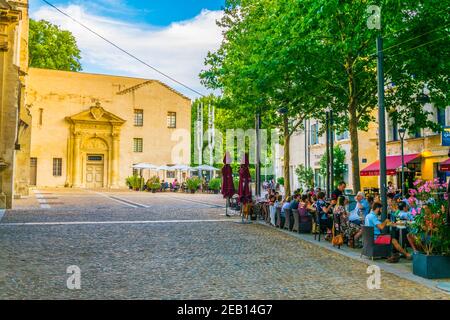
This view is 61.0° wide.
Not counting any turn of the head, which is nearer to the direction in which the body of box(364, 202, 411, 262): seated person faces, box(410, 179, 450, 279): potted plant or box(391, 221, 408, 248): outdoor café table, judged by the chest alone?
the outdoor café table

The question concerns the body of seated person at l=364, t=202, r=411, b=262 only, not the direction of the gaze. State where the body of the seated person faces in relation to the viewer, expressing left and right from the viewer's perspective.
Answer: facing to the right of the viewer

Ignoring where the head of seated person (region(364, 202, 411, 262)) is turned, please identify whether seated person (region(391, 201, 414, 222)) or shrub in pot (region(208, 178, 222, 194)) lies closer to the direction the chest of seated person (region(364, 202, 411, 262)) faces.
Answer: the seated person

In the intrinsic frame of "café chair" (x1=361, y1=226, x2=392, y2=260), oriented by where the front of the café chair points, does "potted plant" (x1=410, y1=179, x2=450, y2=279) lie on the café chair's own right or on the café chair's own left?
on the café chair's own right

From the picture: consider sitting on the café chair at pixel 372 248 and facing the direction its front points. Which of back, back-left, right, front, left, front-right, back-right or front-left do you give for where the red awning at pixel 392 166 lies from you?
left

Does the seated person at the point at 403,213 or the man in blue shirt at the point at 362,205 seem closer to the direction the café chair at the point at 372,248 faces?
the seated person

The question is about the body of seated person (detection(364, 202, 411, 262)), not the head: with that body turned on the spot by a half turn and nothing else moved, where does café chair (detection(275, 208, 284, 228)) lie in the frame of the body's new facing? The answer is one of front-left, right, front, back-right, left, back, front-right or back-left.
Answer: front-right

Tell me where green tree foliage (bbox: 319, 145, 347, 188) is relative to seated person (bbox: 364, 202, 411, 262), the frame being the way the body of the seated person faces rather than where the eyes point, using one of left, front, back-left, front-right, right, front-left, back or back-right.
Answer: left

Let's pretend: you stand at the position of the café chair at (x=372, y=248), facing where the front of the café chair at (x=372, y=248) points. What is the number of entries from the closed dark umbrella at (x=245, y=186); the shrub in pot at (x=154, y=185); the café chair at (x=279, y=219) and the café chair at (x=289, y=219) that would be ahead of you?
0

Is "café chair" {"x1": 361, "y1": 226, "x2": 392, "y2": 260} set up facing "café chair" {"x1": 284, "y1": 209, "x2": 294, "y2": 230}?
no

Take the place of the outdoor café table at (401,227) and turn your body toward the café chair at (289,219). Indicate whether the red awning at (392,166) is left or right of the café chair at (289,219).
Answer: right

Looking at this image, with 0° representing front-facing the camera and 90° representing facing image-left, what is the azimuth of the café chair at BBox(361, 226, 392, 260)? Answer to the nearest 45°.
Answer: approximately 270°

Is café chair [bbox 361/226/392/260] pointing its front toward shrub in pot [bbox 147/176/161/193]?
no

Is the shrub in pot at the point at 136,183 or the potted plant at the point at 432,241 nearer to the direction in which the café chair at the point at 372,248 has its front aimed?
the potted plant

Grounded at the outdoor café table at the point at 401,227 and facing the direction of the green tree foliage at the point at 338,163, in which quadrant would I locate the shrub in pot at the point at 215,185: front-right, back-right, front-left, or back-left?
front-left

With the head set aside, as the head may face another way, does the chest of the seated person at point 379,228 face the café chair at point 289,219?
no

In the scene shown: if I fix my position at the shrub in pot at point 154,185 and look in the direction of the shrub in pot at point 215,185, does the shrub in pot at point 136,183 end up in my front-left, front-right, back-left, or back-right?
back-left

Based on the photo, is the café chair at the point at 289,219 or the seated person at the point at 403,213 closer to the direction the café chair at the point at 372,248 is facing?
the seated person

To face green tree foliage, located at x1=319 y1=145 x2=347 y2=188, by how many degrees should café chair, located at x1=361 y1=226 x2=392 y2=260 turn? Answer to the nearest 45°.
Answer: approximately 90° to its left
